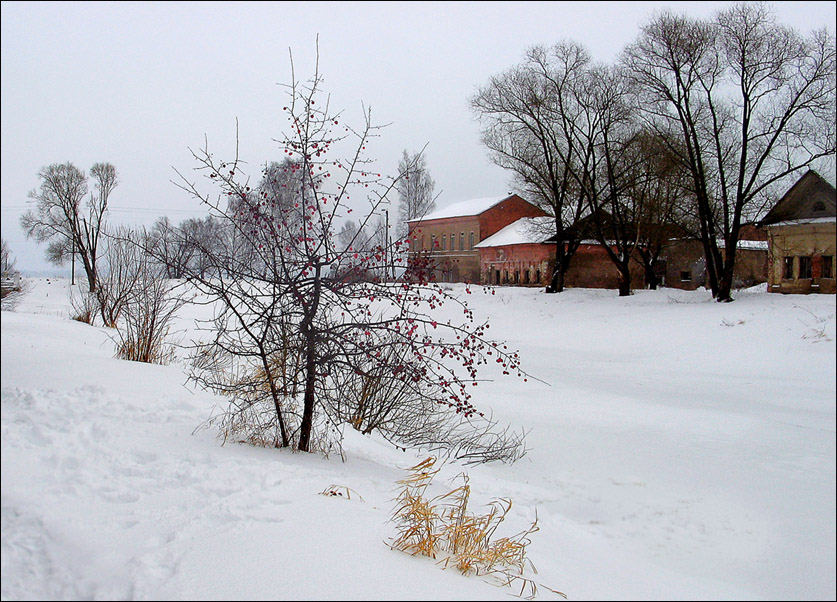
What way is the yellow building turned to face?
toward the camera

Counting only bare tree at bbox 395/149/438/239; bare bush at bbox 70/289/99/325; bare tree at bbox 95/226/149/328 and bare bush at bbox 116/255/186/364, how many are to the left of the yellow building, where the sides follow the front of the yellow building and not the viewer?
0

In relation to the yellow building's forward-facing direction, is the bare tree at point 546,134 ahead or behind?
ahead

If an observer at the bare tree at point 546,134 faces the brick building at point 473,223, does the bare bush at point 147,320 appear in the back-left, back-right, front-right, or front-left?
back-left

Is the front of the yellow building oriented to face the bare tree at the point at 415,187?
no

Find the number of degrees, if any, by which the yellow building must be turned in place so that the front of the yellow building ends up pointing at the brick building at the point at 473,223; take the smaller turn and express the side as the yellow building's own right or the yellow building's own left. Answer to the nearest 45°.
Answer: approximately 135° to the yellow building's own right

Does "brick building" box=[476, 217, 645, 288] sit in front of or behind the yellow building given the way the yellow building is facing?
behind
